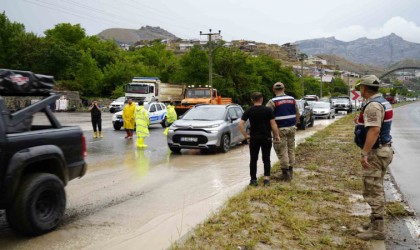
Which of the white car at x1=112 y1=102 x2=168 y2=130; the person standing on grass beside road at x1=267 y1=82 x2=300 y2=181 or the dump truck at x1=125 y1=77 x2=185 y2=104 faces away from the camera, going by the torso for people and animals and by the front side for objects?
the person standing on grass beside road

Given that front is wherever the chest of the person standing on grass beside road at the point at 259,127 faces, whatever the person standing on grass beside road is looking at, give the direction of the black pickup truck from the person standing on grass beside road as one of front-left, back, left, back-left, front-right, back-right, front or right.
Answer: back-left

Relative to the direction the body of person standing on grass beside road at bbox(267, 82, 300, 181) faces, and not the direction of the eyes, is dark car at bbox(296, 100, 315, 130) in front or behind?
in front

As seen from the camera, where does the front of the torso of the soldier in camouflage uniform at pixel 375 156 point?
to the viewer's left

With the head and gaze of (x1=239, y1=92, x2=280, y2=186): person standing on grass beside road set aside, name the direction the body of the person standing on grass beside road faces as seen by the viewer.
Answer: away from the camera

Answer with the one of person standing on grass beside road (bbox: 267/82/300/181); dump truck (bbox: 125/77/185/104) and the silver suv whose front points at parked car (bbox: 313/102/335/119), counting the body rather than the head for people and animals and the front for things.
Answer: the person standing on grass beside road

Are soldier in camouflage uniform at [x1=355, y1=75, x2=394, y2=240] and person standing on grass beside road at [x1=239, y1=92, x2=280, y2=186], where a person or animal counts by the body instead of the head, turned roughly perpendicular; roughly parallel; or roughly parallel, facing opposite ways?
roughly perpendicular

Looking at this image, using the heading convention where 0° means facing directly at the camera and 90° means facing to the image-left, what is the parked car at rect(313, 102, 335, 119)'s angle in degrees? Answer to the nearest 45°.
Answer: approximately 45°

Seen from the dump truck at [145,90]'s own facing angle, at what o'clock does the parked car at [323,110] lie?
The parked car is roughly at 8 o'clock from the dump truck.

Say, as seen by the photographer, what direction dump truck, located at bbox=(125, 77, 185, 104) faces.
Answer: facing the viewer and to the left of the viewer

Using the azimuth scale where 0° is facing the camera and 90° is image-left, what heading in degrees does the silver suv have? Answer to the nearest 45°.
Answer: approximately 45°

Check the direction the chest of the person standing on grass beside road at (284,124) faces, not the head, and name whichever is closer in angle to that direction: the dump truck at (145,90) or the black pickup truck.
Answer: the dump truck

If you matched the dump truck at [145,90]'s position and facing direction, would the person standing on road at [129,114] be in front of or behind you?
in front

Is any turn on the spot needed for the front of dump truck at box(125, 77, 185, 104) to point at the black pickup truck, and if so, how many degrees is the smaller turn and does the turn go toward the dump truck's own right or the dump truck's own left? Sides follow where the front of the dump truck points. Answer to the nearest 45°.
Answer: approximately 45° to the dump truck's own left

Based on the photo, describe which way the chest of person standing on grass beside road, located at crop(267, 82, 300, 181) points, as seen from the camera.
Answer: away from the camera

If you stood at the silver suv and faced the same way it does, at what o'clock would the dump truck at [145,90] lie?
The dump truck is roughly at 4 o'clock from the silver suv.

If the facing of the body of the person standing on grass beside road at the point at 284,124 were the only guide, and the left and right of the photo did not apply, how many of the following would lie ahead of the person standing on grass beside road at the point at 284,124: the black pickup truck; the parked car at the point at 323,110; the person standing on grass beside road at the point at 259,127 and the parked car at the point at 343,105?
2

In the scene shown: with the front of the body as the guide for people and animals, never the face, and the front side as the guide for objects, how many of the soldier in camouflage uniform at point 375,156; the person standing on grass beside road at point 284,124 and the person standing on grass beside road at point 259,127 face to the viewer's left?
1

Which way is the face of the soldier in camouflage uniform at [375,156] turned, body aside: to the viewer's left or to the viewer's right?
to the viewer's left
